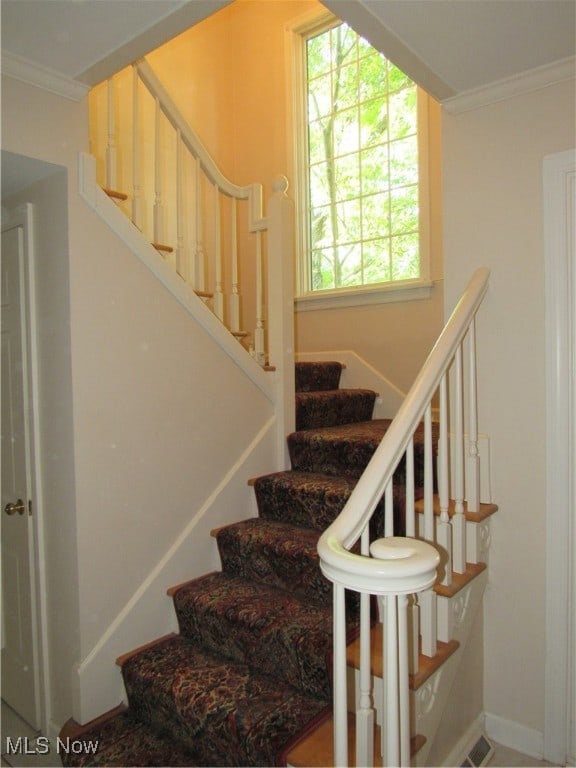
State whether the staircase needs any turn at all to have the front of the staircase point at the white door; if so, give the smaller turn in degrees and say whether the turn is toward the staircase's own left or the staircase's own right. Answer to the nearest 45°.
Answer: approximately 45° to the staircase's own right

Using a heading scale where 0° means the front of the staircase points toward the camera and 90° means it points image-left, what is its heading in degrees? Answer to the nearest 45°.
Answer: approximately 45°
